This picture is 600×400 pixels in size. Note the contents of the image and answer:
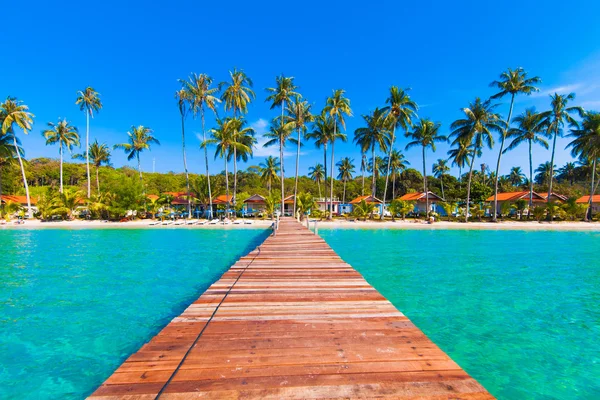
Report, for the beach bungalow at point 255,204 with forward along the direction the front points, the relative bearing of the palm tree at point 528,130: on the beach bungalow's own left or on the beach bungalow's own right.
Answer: on the beach bungalow's own left

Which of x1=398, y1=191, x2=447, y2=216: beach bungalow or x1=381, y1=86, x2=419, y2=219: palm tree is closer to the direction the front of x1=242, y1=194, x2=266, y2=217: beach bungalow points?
the palm tree

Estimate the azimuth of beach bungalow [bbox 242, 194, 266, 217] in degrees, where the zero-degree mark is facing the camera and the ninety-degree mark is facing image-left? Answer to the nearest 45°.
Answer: approximately 0°

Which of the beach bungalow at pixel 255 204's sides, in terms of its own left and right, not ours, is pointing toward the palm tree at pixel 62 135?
right

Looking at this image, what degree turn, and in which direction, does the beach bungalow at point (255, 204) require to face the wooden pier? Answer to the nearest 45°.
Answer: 0° — it already faces it
